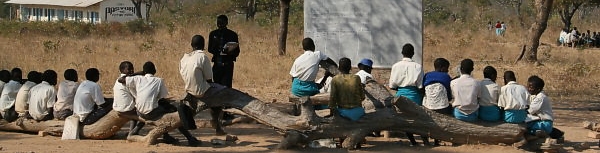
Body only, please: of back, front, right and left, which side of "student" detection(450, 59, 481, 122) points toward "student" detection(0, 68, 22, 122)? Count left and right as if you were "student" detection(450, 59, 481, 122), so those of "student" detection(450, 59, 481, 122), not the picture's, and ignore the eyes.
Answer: left

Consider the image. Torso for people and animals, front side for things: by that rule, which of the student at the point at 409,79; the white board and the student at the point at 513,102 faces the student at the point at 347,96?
the white board

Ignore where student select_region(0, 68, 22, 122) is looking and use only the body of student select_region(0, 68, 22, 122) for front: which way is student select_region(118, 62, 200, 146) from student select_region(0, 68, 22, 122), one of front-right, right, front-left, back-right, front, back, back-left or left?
right

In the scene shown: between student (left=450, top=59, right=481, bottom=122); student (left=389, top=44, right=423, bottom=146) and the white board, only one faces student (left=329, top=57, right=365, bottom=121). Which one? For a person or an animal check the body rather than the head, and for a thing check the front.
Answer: the white board

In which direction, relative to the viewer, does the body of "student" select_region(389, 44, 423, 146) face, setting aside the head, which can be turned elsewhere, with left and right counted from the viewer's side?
facing away from the viewer

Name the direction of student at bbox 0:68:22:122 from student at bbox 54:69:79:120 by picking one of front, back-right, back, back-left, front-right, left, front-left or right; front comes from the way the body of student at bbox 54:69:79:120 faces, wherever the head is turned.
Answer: left

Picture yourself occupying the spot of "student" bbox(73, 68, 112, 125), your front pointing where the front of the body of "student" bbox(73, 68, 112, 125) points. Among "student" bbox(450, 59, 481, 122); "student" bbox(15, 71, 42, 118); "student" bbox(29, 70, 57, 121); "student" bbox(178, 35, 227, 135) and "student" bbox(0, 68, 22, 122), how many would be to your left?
3

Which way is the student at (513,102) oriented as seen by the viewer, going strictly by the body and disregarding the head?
away from the camera

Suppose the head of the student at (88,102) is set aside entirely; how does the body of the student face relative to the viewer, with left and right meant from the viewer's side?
facing away from the viewer and to the right of the viewer

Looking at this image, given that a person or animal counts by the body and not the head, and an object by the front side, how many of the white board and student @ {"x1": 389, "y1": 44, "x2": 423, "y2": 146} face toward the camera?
1

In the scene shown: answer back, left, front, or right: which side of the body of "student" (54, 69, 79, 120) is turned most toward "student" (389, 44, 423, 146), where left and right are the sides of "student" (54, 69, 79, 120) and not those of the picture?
right

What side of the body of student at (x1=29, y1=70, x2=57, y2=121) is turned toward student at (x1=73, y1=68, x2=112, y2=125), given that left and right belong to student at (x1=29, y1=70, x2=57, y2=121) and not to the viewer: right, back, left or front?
right

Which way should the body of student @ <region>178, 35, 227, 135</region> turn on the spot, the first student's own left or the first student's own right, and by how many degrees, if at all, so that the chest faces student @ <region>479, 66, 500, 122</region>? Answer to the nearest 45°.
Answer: approximately 45° to the first student's own right

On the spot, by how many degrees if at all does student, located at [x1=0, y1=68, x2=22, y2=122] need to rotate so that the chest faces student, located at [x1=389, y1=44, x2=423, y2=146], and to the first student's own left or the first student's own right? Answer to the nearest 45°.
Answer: approximately 90° to the first student's own right
